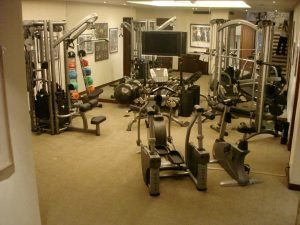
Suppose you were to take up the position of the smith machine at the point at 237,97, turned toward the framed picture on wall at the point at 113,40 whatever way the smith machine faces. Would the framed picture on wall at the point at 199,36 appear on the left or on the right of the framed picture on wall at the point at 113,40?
right

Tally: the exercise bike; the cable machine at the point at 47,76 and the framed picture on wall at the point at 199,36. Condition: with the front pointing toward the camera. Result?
1

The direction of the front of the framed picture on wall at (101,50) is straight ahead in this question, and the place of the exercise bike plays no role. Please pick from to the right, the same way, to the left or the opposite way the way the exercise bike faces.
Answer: the opposite way

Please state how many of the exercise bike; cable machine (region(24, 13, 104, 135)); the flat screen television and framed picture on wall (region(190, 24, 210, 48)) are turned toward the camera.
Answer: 2

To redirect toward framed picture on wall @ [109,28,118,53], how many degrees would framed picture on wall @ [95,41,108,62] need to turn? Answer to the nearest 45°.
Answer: approximately 90° to its left

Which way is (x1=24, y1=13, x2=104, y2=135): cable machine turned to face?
to the viewer's right

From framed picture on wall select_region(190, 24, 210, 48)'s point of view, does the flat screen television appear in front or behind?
in front

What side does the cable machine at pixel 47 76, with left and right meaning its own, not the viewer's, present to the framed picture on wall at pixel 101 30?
left

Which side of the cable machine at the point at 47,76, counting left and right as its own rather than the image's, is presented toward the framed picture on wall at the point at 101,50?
left

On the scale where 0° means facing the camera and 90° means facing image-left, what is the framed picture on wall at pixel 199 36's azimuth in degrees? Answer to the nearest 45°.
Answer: approximately 0°

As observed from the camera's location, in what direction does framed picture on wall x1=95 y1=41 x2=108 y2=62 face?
facing the viewer and to the right of the viewer
